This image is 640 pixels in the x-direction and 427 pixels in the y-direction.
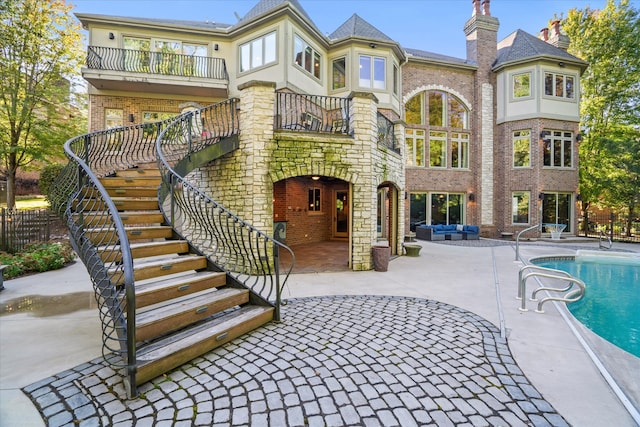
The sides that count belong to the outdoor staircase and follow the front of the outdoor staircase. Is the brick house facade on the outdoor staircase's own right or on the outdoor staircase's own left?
on the outdoor staircase's own left

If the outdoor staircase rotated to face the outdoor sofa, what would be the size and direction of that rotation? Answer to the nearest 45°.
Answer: approximately 90° to its left

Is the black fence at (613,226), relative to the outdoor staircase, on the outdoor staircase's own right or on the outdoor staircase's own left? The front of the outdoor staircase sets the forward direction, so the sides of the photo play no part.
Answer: on the outdoor staircase's own left

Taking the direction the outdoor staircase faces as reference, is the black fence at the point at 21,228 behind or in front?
behind

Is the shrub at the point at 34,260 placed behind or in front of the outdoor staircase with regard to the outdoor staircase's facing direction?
behind

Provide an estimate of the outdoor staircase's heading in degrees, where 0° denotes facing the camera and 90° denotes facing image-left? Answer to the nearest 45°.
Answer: approximately 315°

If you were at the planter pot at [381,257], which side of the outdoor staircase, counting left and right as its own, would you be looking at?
left
